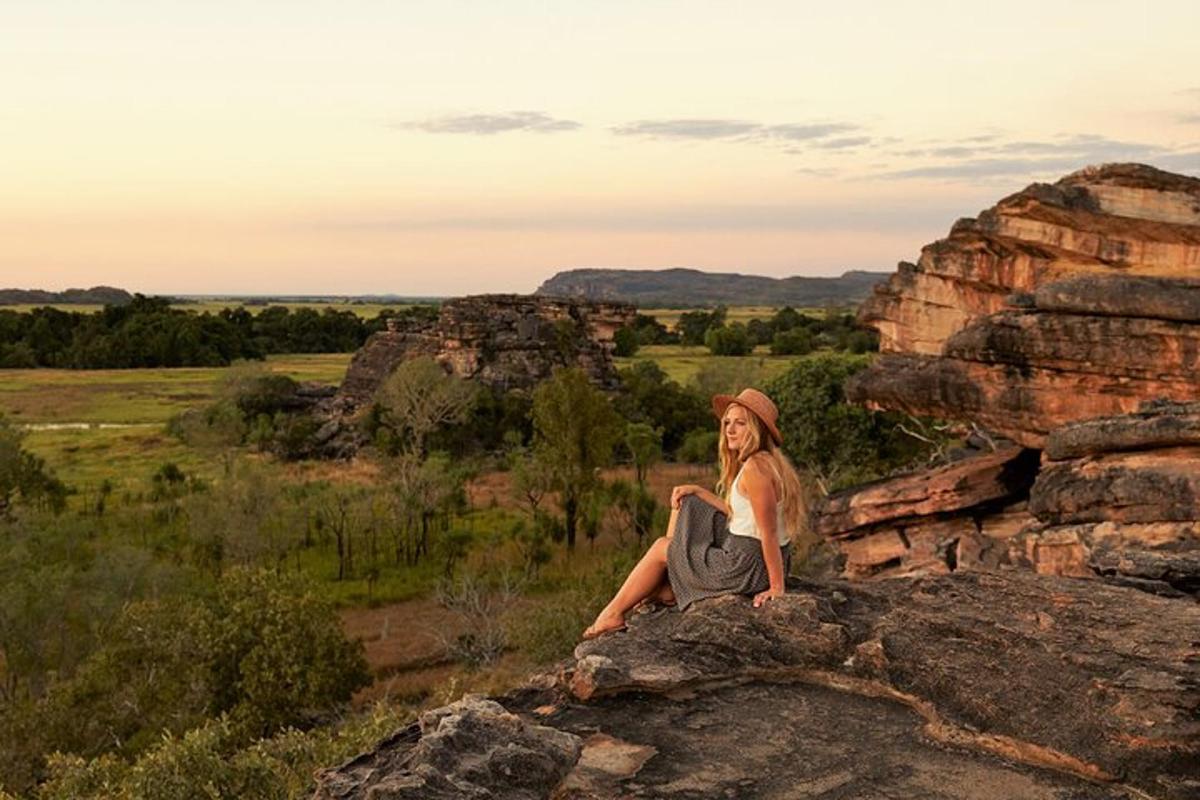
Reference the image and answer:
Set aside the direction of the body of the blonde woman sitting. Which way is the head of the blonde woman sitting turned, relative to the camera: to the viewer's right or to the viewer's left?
to the viewer's left

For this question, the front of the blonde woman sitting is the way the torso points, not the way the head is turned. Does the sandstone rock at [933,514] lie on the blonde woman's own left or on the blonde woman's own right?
on the blonde woman's own right

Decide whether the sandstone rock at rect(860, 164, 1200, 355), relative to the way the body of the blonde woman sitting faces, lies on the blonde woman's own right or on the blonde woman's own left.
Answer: on the blonde woman's own right

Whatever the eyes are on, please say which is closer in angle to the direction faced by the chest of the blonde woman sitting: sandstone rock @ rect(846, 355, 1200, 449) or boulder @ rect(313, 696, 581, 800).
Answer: the boulder

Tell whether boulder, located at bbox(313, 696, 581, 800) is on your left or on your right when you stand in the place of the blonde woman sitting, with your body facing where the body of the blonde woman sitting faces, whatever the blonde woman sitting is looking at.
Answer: on your left

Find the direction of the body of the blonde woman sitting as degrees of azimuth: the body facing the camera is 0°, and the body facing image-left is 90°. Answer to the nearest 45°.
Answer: approximately 90°
